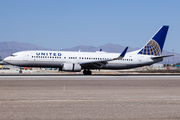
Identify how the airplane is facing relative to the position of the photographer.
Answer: facing to the left of the viewer
